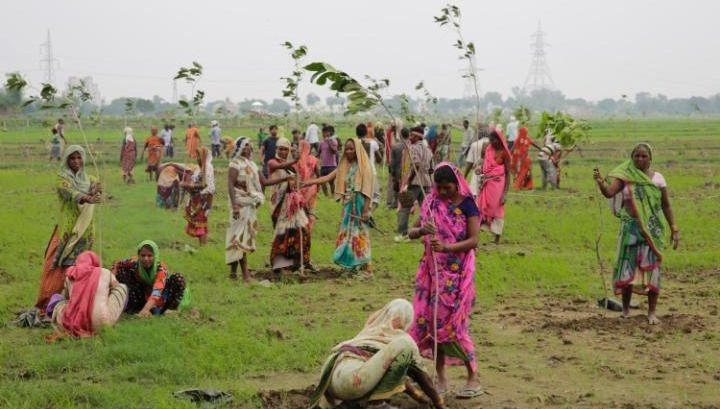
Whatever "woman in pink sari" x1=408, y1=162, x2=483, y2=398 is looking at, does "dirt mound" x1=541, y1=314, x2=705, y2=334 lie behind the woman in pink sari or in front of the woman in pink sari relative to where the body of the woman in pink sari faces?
behind

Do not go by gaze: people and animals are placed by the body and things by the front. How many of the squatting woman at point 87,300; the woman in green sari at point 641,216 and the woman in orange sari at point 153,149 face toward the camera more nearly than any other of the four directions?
2

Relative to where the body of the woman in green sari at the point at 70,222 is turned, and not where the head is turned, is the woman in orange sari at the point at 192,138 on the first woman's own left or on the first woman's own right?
on the first woman's own left

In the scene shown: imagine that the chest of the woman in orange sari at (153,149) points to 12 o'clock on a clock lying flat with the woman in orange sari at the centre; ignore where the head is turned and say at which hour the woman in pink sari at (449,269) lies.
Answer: The woman in pink sari is roughly at 12 o'clock from the woman in orange sari.

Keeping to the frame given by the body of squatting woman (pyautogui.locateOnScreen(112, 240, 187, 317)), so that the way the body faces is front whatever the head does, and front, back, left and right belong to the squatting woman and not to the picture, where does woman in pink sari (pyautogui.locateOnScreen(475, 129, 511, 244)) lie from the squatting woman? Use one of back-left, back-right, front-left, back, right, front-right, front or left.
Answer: back-left

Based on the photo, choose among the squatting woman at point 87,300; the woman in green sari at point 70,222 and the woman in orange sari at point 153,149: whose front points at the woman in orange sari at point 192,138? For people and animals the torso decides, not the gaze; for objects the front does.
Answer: the squatting woman

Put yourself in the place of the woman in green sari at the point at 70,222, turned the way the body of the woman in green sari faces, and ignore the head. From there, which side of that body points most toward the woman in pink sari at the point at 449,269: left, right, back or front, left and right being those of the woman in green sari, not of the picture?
front

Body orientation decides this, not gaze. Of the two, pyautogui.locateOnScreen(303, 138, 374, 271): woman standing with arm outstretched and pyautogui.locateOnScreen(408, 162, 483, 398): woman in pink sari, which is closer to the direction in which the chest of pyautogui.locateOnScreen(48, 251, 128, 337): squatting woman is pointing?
the woman standing with arm outstretched

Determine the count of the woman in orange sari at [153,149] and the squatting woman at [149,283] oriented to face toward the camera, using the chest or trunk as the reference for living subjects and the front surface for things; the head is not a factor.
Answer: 2
